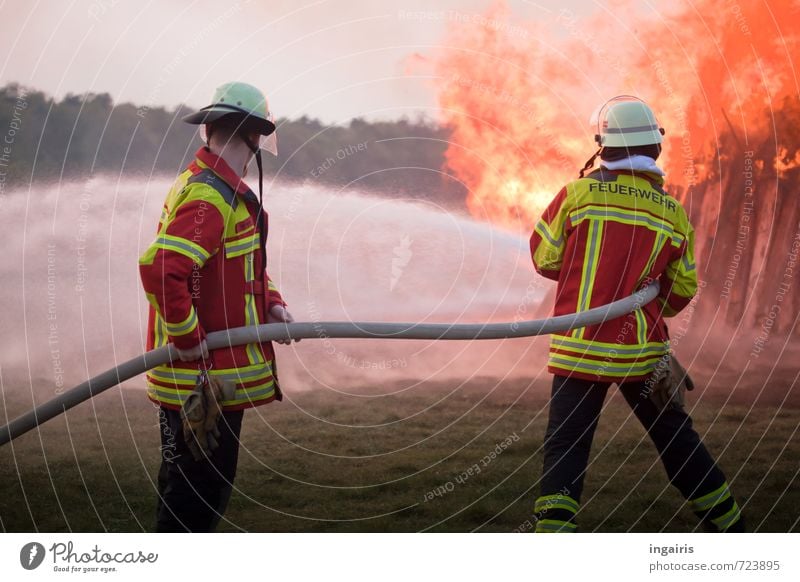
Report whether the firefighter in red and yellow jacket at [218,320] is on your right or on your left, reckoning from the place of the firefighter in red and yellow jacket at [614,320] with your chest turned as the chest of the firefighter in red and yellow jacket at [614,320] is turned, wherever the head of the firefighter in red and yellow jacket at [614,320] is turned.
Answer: on your left

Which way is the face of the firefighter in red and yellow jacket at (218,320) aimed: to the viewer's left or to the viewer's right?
to the viewer's right

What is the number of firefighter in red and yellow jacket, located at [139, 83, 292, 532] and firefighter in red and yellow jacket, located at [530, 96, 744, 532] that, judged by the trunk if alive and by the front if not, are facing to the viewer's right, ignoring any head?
1

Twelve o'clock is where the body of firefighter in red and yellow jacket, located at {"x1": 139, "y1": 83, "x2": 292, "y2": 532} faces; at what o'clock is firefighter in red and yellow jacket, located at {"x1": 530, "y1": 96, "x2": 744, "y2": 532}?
firefighter in red and yellow jacket, located at {"x1": 530, "y1": 96, "x2": 744, "y2": 532} is roughly at 12 o'clock from firefighter in red and yellow jacket, located at {"x1": 139, "y1": 83, "x2": 292, "y2": 532}.

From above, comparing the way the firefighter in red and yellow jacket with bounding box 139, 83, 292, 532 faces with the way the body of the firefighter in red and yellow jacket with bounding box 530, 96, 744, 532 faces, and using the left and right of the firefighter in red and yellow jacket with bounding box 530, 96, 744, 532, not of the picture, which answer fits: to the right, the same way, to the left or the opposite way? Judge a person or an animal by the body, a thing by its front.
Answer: to the right

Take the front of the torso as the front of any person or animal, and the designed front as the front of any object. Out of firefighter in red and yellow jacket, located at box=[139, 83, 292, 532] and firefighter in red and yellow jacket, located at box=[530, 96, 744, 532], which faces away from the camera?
firefighter in red and yellow jacket, located at box=[530, 96, 744, 532]

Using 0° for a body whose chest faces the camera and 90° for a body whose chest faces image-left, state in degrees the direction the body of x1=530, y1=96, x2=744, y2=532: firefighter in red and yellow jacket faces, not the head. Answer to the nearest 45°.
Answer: approximately 180°

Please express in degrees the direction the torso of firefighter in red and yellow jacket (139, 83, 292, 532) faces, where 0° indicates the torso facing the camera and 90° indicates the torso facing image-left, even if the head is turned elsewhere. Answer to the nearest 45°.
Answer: approximately 270°

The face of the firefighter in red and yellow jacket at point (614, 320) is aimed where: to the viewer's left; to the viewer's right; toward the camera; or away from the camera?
away from the camera
